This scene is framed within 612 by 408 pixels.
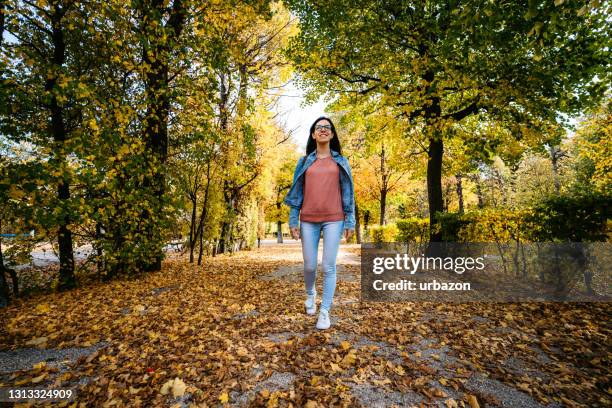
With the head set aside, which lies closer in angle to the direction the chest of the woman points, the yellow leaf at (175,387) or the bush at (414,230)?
the yellow leaf

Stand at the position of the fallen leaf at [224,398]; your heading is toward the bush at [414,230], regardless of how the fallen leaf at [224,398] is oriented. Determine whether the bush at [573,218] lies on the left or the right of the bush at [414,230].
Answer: right

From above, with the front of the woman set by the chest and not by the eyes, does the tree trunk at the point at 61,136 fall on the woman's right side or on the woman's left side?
on the woman's right side

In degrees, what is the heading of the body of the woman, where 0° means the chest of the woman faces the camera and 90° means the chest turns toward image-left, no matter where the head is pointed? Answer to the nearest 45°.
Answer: approximately 0°

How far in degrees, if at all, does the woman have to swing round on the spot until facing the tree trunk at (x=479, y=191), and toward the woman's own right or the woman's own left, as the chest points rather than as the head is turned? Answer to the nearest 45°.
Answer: approximately 135° to the woman's own left

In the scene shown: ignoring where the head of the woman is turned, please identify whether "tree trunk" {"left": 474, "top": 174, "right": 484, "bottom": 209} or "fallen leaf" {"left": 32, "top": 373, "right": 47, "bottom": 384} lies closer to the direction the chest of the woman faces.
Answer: the fallen leaf

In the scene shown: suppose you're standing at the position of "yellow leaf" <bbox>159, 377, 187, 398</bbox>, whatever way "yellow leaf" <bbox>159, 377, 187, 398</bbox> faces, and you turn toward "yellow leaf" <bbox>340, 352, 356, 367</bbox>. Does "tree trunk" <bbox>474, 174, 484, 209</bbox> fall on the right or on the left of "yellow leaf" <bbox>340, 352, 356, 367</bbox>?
left

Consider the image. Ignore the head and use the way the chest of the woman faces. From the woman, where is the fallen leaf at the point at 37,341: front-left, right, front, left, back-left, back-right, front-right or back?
right

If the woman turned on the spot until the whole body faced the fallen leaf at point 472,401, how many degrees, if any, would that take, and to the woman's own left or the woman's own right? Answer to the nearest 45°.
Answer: approximately 45° to the woman's own left

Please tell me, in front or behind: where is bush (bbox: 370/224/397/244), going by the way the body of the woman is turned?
behind
